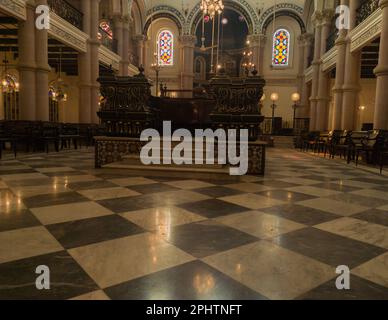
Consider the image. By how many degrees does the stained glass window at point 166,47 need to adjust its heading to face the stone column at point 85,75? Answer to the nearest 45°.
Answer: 0° — it already faces it

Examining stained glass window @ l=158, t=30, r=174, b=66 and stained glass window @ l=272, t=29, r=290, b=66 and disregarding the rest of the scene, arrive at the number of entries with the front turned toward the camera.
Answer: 2

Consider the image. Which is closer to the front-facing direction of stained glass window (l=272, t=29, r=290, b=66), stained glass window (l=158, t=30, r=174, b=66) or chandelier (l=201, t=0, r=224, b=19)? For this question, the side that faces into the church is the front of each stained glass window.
the chandelier

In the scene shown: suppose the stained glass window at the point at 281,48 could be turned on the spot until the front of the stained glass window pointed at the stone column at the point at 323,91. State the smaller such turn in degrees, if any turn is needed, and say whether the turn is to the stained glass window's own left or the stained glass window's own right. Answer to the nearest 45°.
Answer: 0° — it already faces it

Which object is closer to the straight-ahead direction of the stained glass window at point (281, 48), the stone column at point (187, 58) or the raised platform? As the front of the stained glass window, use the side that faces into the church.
the raised platform

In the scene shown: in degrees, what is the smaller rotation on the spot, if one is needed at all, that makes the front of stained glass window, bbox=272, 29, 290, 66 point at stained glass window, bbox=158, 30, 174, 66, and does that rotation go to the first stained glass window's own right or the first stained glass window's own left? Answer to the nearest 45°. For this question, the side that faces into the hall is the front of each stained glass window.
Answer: approximately 90° to the first stained glass window's own right

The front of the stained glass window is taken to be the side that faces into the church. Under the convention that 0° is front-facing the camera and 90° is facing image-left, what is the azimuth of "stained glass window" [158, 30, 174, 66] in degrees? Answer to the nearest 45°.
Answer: approximately 0°

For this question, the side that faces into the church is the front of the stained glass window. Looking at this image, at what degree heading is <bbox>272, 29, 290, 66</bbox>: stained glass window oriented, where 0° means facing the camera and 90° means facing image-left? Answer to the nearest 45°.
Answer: approximately 0°
